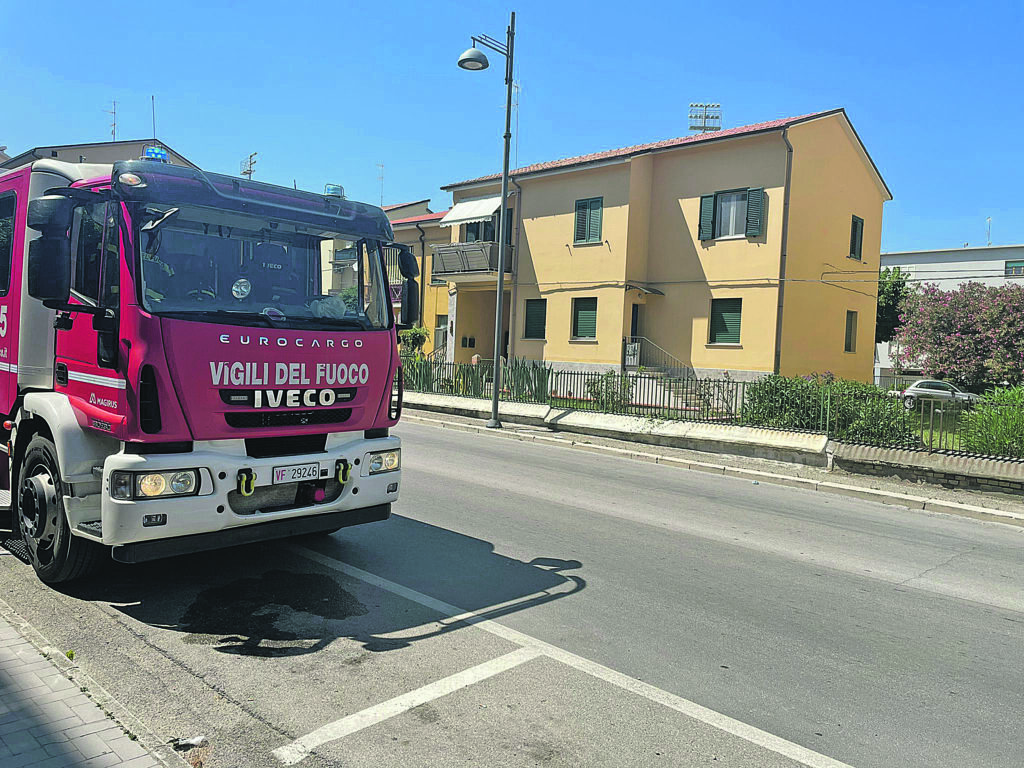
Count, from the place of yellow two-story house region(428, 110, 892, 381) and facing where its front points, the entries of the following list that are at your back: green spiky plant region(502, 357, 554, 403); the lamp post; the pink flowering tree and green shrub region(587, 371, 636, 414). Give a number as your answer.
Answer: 1

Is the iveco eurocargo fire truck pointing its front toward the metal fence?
no

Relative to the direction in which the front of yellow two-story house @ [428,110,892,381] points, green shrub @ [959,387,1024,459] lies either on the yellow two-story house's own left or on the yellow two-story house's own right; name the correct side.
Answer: on the yellow two-story house's own left

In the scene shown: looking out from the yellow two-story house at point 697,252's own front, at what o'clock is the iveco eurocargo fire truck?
The iveco eurocargo fire truck is roughly at 11 o'clock from the yellow two-story house.

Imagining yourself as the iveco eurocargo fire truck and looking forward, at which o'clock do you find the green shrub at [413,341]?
The green shrub is roughly at 8 o'clock from the iveco eurocargo fire truck.

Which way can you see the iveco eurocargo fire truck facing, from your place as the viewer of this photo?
facing the viewer and to the right of the viewer

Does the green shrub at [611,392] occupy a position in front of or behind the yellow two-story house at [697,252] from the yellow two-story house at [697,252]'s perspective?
in front

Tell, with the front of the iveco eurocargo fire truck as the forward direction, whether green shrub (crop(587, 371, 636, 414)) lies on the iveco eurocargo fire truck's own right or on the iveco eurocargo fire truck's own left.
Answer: on the iveco eurocargo fire truck's own left

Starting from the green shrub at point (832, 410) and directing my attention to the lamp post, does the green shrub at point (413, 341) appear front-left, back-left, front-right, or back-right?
front-right

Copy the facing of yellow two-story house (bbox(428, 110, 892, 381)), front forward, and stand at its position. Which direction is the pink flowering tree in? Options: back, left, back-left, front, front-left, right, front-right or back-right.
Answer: back

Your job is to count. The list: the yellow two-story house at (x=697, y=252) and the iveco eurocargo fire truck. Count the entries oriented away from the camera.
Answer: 0

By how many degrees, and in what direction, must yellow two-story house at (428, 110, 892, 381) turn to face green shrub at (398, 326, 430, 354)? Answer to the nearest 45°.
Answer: approximately 90° to its right

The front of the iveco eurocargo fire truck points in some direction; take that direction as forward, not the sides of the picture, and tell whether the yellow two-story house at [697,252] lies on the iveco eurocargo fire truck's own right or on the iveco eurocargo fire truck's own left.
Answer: on the iveco eurocargo fire truck's own left

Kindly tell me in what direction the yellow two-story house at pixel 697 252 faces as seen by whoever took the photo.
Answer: facing the viewer and to the left of the viewer
